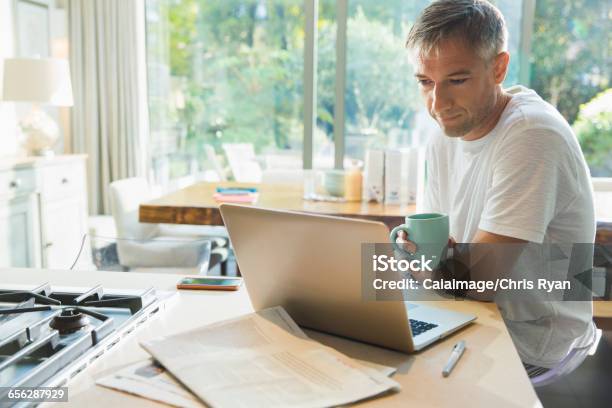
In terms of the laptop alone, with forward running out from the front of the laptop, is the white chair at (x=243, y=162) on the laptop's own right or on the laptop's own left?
on the laptop's own left

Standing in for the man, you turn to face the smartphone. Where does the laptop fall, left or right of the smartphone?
left

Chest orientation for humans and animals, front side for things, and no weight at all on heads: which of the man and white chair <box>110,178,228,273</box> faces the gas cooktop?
the man

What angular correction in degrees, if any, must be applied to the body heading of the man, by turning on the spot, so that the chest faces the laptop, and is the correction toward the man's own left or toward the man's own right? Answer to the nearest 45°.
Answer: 0° — they already face it

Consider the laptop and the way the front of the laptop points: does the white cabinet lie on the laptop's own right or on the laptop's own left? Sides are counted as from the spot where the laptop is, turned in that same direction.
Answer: on the laptop's own left

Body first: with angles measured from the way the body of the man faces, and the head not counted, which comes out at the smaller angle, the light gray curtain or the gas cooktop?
the gas cooktop

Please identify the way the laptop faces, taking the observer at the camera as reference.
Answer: facing away from the viewer and to the right of the viewer

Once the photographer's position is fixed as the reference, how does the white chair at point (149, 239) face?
facing to the right of the viewer

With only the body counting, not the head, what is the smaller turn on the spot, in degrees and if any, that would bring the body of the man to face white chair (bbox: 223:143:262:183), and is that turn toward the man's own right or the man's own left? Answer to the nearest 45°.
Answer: approximately 90° to the man's own right

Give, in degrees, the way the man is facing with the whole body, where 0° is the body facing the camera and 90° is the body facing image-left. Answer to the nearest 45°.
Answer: approximately 45°

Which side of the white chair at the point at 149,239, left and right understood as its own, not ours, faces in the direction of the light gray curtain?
left
